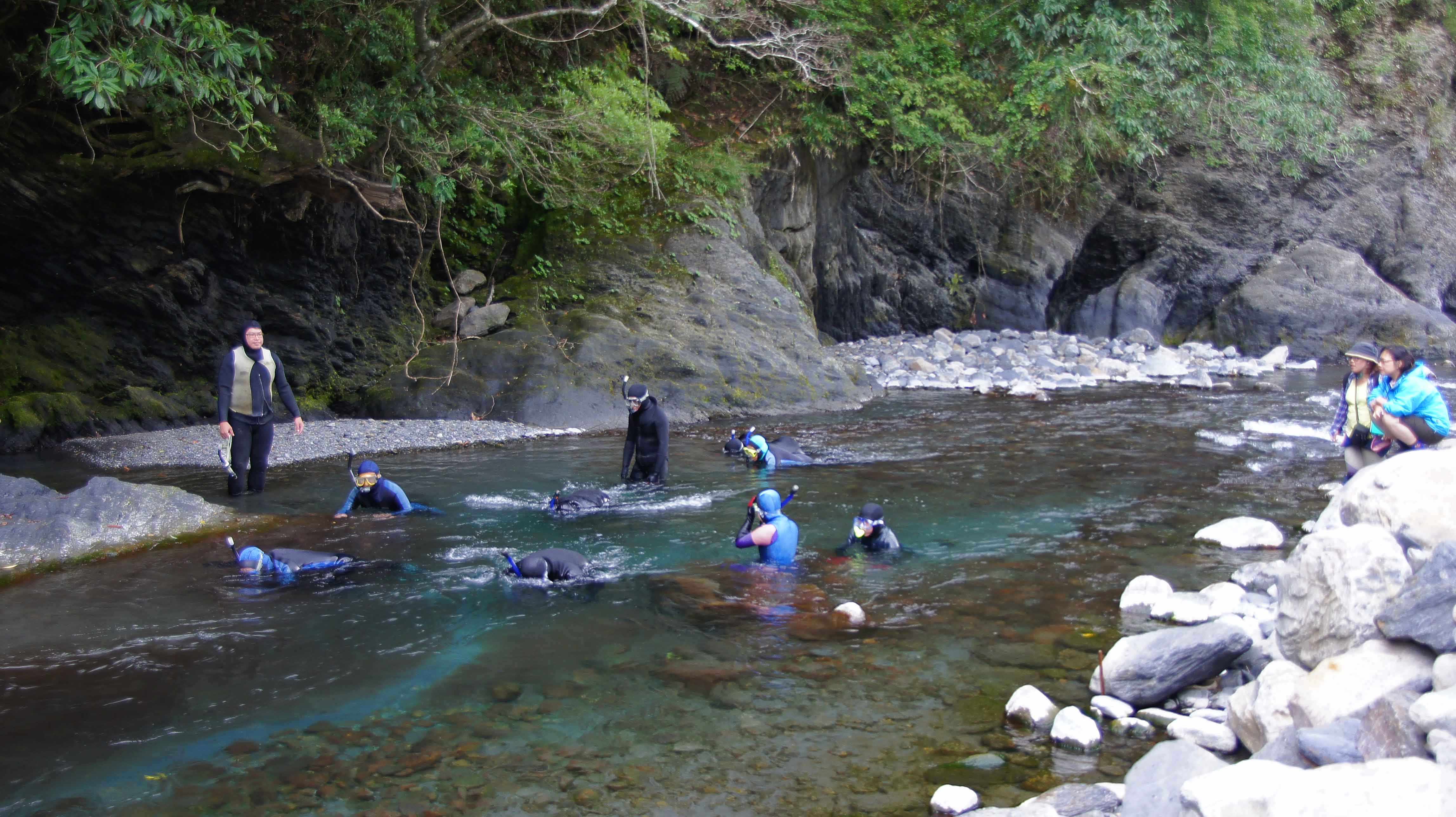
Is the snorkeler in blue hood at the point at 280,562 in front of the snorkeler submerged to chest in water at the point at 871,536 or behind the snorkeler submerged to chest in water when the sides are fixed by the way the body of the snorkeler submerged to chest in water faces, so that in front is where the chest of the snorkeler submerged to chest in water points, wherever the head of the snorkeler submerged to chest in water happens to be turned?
in front

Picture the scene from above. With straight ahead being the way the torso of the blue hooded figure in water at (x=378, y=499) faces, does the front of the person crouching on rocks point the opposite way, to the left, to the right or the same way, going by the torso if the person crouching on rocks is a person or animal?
to the right

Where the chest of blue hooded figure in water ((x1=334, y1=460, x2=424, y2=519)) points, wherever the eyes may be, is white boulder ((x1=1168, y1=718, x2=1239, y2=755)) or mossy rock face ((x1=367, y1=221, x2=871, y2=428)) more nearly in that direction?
the white boulder

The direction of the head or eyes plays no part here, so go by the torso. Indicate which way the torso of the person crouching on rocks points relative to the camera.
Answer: to the viewer's left

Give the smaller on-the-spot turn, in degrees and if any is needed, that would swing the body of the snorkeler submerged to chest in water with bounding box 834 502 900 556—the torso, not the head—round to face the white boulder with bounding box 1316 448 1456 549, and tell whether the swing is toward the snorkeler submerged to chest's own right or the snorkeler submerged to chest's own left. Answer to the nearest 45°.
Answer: approximately 90° to the snorkeler submerged to chest's own left

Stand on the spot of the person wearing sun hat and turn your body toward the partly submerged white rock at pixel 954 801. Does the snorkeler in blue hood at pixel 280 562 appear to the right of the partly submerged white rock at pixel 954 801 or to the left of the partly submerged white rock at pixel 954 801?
right

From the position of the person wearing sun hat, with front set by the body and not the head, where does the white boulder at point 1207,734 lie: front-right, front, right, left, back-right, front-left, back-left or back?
front-left

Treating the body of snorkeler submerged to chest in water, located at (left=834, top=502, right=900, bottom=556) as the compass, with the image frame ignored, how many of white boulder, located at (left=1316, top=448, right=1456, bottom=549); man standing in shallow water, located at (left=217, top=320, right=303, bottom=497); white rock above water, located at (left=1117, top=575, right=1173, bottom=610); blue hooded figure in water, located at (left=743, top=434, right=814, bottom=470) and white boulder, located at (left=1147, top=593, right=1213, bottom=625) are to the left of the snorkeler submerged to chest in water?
3

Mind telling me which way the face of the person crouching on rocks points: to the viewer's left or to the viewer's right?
to the viewer's left

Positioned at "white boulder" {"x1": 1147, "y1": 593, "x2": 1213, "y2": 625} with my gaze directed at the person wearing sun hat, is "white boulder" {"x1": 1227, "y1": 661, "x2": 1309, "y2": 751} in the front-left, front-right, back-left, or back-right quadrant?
back-right

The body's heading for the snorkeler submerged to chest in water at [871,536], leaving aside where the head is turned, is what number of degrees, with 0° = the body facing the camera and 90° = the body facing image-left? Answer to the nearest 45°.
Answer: approximately 45°

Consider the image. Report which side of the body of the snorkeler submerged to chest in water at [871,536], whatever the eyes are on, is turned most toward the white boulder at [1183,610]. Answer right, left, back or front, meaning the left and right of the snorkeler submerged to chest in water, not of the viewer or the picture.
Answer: left
